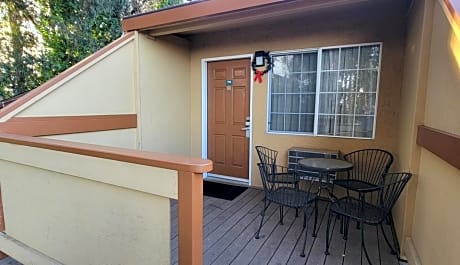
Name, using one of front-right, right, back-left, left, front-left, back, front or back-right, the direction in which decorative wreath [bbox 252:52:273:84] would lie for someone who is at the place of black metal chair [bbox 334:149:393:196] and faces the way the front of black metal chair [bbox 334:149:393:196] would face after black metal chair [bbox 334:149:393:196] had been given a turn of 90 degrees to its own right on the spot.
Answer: front-left

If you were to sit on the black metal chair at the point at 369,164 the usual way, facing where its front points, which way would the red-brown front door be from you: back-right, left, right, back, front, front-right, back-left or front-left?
front-right

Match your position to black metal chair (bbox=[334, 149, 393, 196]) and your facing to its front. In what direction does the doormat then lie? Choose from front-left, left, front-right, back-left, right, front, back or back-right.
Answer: front-right

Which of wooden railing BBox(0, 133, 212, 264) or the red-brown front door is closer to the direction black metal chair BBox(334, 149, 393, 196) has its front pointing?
the wooden railing

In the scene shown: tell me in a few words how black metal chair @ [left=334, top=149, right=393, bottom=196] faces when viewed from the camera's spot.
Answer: facing the viewer and to the left of the viewer

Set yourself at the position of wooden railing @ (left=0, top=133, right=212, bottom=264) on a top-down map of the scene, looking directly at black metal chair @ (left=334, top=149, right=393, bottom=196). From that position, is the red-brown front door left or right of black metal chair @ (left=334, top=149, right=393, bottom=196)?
left

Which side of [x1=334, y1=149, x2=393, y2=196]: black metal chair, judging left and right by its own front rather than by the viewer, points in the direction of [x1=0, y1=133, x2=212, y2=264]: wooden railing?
front

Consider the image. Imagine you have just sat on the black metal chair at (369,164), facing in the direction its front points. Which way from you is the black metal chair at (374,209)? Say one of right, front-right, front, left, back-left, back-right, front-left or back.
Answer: front-left
